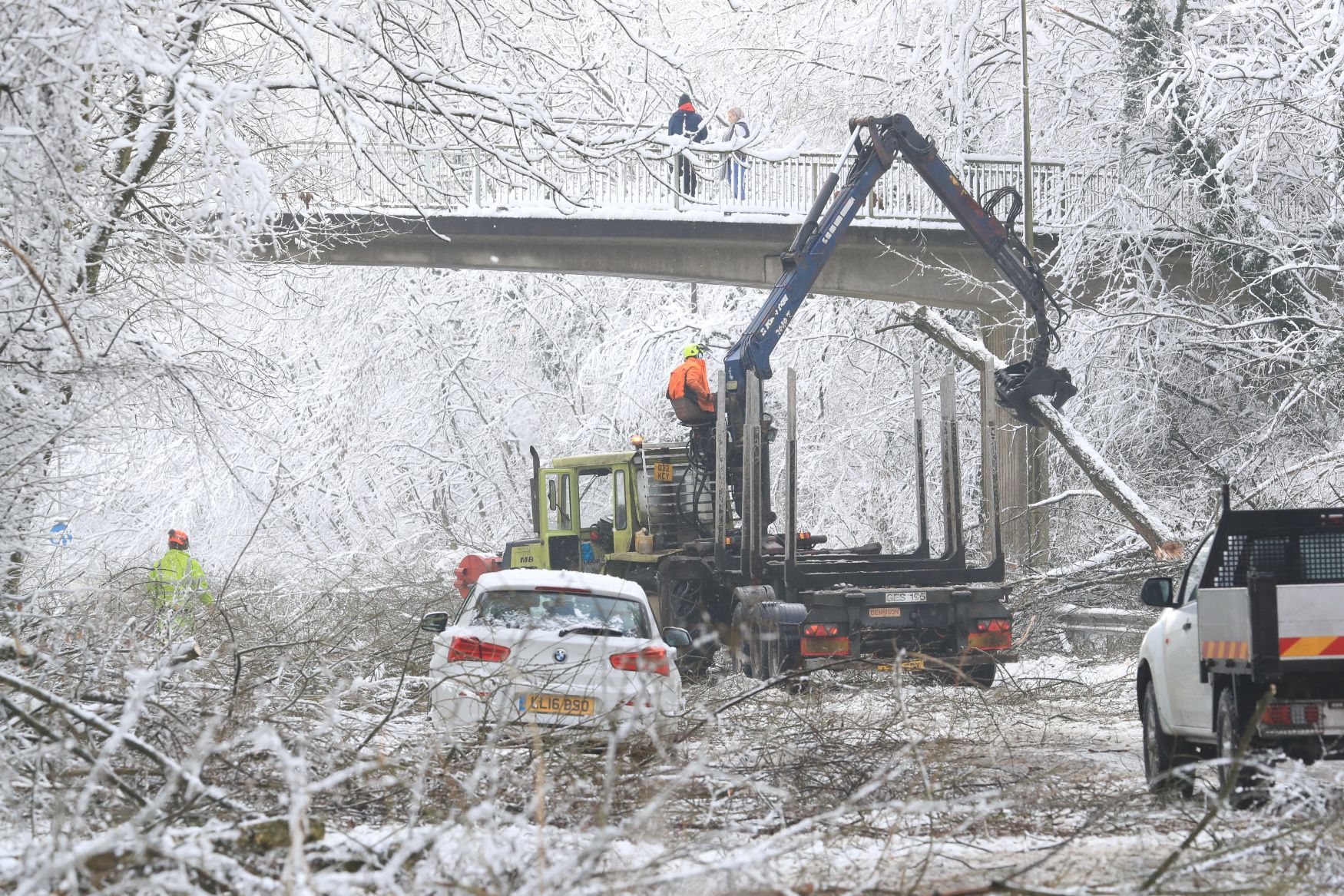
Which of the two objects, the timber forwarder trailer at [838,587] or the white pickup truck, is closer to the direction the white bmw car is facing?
the timber forwarder trailer

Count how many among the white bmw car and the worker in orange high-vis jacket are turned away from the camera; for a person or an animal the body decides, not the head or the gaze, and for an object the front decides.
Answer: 1

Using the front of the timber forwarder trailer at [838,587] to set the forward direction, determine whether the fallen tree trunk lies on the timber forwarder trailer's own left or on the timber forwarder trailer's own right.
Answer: on the timber forwarder trailer's own right

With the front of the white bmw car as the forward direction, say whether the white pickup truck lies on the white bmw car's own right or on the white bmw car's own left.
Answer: on the white bmw car's own right

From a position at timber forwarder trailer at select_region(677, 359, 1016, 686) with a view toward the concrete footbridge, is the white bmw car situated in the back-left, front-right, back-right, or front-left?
back-left

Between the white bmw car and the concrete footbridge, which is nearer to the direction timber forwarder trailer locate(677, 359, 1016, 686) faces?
the concrete footbridge

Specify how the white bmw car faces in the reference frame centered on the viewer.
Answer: facing away from the viewer

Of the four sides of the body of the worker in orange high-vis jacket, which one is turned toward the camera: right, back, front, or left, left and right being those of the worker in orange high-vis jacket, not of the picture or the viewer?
right

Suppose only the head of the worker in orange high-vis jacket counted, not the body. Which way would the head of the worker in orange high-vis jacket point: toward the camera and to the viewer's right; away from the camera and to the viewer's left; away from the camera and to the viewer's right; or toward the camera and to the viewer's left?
away from the camera and to the viewer's right

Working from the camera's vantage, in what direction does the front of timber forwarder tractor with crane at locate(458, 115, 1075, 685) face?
facing away from the viewer and to the left of the viewer

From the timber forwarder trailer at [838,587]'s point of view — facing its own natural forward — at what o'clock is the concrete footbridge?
The concrete footbridge is roughly at 1 o'clock from the timber forwarder trailer.

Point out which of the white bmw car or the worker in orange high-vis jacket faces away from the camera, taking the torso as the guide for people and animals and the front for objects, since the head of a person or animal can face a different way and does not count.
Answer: the white bmw car

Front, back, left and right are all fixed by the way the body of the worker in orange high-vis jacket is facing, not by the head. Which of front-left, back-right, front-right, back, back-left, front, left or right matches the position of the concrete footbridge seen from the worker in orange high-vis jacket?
left
